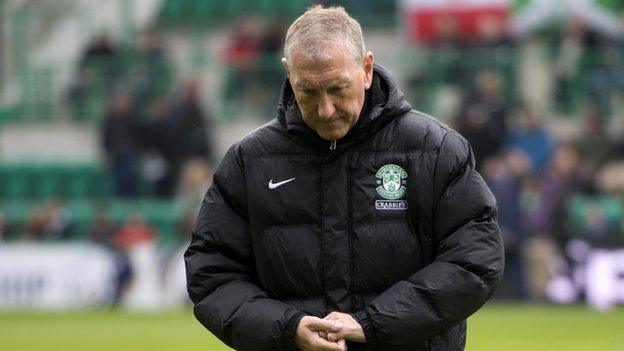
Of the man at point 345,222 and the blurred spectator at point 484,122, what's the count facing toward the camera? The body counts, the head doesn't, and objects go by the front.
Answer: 2

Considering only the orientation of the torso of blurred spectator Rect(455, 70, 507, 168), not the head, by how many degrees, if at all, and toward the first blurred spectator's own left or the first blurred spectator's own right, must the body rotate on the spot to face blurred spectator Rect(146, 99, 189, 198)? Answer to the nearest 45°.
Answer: approximately 90° to the first blurred spectator's own right

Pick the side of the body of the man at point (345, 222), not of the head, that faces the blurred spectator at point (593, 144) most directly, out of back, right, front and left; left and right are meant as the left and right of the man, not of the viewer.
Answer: back

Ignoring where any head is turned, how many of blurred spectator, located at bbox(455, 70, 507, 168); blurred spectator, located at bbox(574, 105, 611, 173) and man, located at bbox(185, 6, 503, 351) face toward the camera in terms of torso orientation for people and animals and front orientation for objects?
3

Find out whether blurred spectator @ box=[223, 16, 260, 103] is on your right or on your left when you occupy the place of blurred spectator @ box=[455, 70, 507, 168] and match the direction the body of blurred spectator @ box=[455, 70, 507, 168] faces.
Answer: on your right

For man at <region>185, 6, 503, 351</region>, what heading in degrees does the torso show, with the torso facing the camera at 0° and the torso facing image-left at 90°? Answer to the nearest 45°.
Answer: approximately 0°

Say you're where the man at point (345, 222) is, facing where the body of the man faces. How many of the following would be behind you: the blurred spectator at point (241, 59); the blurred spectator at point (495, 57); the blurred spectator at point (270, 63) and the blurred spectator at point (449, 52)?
4
